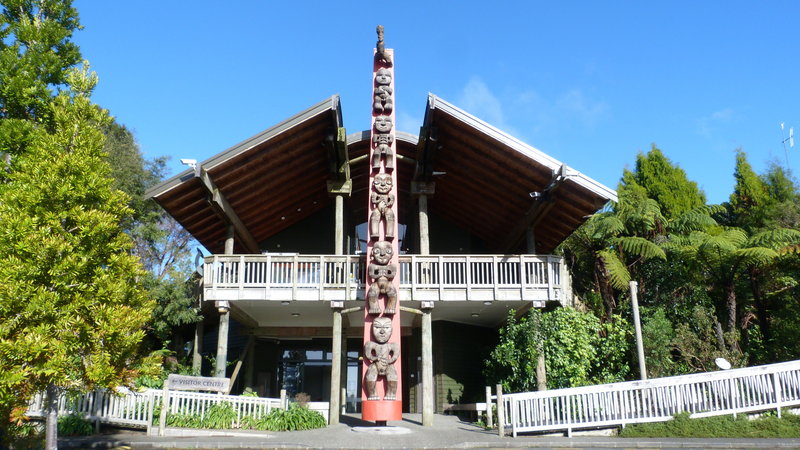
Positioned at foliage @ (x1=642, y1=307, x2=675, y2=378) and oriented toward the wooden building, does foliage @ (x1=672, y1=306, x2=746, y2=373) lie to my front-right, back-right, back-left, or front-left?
back-right

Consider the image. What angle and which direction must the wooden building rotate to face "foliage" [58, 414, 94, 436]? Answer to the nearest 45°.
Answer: approximately 45° to its right

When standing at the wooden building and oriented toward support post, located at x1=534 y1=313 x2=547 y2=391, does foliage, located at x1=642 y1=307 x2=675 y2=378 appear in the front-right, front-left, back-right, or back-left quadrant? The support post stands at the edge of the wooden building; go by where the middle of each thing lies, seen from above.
front-left

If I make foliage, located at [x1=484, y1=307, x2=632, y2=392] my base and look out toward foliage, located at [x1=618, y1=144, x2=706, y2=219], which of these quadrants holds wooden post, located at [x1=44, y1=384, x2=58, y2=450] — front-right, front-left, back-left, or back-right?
back-left

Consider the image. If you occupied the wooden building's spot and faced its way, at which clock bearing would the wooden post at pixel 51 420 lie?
The wooden post is roughly at 1 o'clock from the wooden building.

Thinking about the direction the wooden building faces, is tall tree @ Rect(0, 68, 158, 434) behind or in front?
in front

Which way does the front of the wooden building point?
toward the camera

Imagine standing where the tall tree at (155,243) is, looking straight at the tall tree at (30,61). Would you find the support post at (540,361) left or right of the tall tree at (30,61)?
left

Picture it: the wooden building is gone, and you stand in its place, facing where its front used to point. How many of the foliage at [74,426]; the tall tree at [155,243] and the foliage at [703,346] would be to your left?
1

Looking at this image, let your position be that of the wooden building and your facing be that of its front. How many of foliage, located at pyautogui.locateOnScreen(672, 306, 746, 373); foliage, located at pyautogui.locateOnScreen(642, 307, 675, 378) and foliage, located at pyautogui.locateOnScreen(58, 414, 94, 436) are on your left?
2

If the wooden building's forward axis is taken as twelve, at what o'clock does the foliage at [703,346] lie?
The foliage is roughly at 9 o'clock from the wooden building.

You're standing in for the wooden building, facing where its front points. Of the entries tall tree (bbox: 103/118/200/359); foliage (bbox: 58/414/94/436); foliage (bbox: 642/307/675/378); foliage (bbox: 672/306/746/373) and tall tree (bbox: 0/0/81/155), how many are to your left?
2

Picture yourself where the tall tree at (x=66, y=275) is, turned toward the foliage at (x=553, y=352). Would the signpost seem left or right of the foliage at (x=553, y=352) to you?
left

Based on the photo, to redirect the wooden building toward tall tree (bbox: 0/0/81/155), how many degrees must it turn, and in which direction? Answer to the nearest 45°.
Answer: approximately 90° to its right

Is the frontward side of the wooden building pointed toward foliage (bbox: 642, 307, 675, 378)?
no
